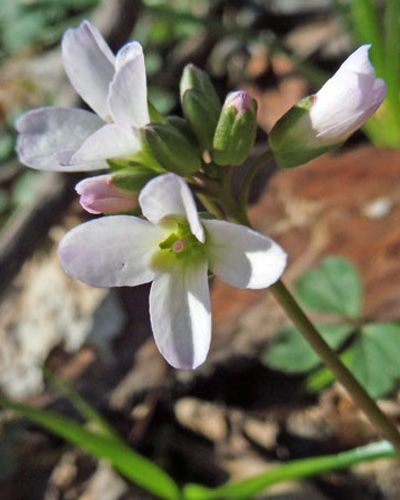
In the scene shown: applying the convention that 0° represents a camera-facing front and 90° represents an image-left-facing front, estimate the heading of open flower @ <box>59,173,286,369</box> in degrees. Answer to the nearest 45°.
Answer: approximately 0°

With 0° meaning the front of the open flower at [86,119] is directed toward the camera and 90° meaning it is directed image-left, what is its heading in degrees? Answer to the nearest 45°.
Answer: approximately 90°

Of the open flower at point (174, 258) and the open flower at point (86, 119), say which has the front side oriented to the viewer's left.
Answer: the open flower at point (86, 119)
